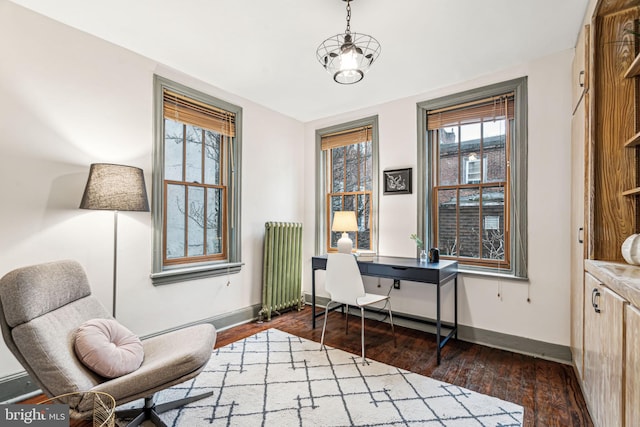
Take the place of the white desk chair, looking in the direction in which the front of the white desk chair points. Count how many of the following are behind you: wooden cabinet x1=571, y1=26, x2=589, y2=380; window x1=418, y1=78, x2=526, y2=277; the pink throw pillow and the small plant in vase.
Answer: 1

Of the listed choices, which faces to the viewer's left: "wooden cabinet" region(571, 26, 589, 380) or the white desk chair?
the wooden cabinet

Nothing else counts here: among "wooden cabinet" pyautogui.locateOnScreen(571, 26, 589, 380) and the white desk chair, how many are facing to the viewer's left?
1

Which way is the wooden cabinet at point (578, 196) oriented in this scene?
to the viewer's left

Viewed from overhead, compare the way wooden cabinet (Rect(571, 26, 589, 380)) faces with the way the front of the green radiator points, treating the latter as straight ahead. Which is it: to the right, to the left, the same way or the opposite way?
the opposite way

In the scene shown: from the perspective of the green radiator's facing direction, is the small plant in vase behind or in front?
in front

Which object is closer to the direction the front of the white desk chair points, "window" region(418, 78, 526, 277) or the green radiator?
the window

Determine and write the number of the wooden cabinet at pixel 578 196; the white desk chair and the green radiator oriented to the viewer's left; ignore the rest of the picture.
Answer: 1

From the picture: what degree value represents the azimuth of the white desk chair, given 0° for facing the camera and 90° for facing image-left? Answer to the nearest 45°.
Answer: approximately 225°

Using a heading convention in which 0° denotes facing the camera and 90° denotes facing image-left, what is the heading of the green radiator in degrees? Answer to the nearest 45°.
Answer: approximately 315°

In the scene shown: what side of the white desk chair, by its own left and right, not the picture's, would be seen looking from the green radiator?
left
